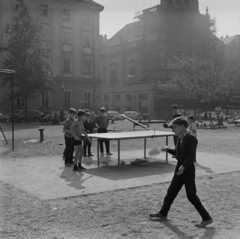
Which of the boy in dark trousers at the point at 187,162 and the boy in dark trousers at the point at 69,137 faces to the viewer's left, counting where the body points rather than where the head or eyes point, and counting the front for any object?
the boy in dark trousers at the point at 187,162

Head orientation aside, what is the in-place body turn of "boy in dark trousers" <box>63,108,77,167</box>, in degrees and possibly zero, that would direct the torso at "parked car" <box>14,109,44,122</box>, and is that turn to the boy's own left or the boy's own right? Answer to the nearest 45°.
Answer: approximately 90° to the boy's own left

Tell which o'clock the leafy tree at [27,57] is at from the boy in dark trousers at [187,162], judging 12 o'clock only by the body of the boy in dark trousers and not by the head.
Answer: The leafy tree is roughly at 2 o'clock from the boy in dark trousers.

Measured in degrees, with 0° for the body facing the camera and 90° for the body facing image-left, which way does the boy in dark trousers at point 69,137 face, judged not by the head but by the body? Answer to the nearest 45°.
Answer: approximately 270°

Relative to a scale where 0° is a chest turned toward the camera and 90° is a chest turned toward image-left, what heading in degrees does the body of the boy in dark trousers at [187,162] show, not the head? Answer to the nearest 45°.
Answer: approximately 90°

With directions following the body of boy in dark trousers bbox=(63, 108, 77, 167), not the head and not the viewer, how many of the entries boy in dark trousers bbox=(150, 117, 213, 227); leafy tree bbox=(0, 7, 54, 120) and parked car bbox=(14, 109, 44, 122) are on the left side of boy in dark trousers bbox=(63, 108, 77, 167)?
2

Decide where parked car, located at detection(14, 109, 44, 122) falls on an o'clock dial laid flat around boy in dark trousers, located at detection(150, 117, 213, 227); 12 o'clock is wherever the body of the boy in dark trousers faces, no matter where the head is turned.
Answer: The parked car is roughly at 2 o'clock from the boy in dark trousers.

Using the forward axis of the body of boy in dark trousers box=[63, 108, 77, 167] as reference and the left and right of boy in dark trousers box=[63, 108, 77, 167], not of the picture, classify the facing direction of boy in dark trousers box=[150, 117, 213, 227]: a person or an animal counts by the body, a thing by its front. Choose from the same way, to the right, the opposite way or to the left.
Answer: the opposite way

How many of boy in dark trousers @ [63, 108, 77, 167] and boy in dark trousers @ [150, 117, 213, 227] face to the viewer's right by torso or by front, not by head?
1
